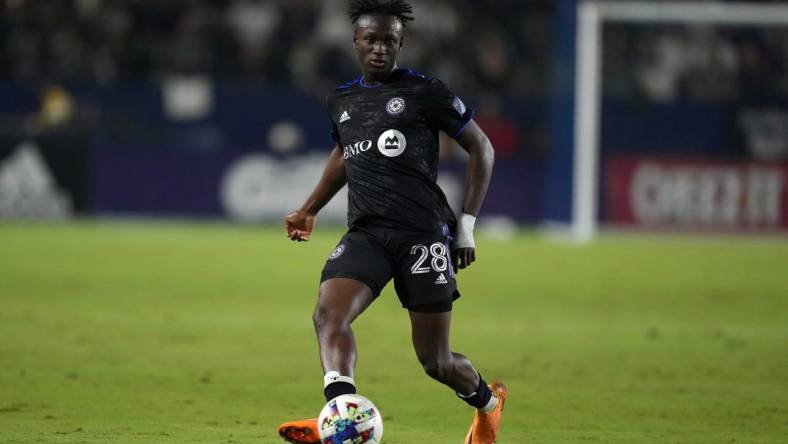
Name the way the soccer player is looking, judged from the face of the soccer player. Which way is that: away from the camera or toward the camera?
toward the camera

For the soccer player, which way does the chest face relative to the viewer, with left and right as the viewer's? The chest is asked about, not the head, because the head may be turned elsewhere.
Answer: facing the viewer and to the left of the viewer

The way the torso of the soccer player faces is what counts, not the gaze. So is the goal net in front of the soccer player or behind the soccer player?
behind

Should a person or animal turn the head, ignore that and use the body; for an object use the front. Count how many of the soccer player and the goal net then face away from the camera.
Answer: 0

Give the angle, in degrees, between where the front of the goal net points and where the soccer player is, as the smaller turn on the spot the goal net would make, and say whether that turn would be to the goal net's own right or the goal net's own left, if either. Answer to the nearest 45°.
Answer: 0° — it already faces them

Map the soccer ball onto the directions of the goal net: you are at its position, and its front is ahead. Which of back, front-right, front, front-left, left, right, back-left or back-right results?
front
